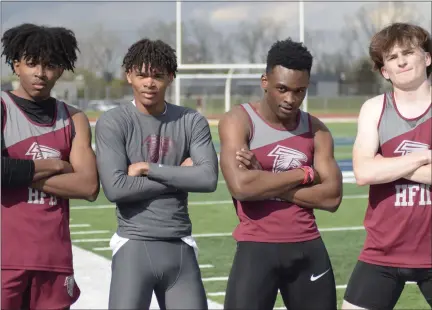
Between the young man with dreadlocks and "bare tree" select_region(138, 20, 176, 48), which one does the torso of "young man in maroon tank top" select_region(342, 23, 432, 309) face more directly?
the young man with dreadlocks

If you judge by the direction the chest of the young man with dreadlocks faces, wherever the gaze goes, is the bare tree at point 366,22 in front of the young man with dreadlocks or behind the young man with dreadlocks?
behind

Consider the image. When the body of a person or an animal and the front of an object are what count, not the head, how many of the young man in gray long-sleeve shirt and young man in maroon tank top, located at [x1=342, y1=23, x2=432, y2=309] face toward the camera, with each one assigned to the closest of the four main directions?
2

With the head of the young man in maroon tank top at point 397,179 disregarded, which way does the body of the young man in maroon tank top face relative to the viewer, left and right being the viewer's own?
facing the viewer

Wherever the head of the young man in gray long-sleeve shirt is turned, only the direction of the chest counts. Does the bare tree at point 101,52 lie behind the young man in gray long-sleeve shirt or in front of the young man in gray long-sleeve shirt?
behind

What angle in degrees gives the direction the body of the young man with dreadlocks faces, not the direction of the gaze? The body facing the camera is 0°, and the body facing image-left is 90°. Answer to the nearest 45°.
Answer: approximately 0°

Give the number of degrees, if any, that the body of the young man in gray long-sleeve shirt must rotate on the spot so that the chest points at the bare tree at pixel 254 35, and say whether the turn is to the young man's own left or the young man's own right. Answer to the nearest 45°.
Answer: approximately 180°

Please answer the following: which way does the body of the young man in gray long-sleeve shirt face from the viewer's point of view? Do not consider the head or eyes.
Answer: toward the camera

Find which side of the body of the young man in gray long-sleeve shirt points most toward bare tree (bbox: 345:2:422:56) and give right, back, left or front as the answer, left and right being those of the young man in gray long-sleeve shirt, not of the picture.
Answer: back
